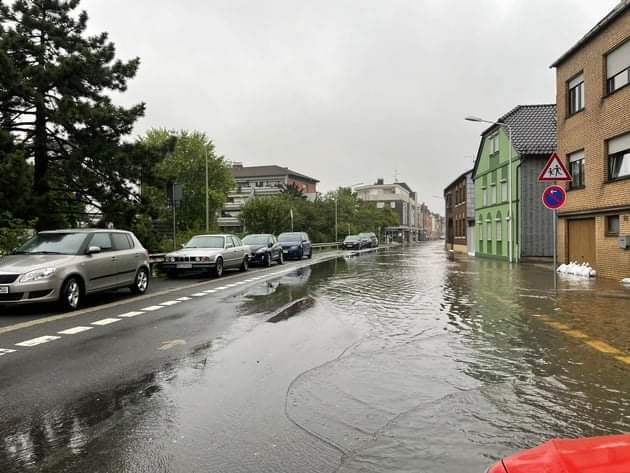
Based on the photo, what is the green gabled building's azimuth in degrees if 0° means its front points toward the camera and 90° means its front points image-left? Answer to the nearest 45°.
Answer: approximately 45°

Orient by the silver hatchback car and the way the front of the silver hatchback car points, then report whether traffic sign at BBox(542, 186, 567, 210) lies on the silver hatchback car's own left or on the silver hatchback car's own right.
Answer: on the silver hatchback car's own left

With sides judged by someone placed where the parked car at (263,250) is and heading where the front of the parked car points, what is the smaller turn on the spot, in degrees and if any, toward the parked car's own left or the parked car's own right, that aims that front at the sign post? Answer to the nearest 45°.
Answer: approximately 90° to the parked car's own left

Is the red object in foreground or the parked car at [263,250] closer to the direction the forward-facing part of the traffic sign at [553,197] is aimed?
the red object in foreground

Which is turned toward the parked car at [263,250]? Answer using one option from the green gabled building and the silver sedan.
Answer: the green gabled building

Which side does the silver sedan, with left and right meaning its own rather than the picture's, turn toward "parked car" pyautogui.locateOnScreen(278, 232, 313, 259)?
back
